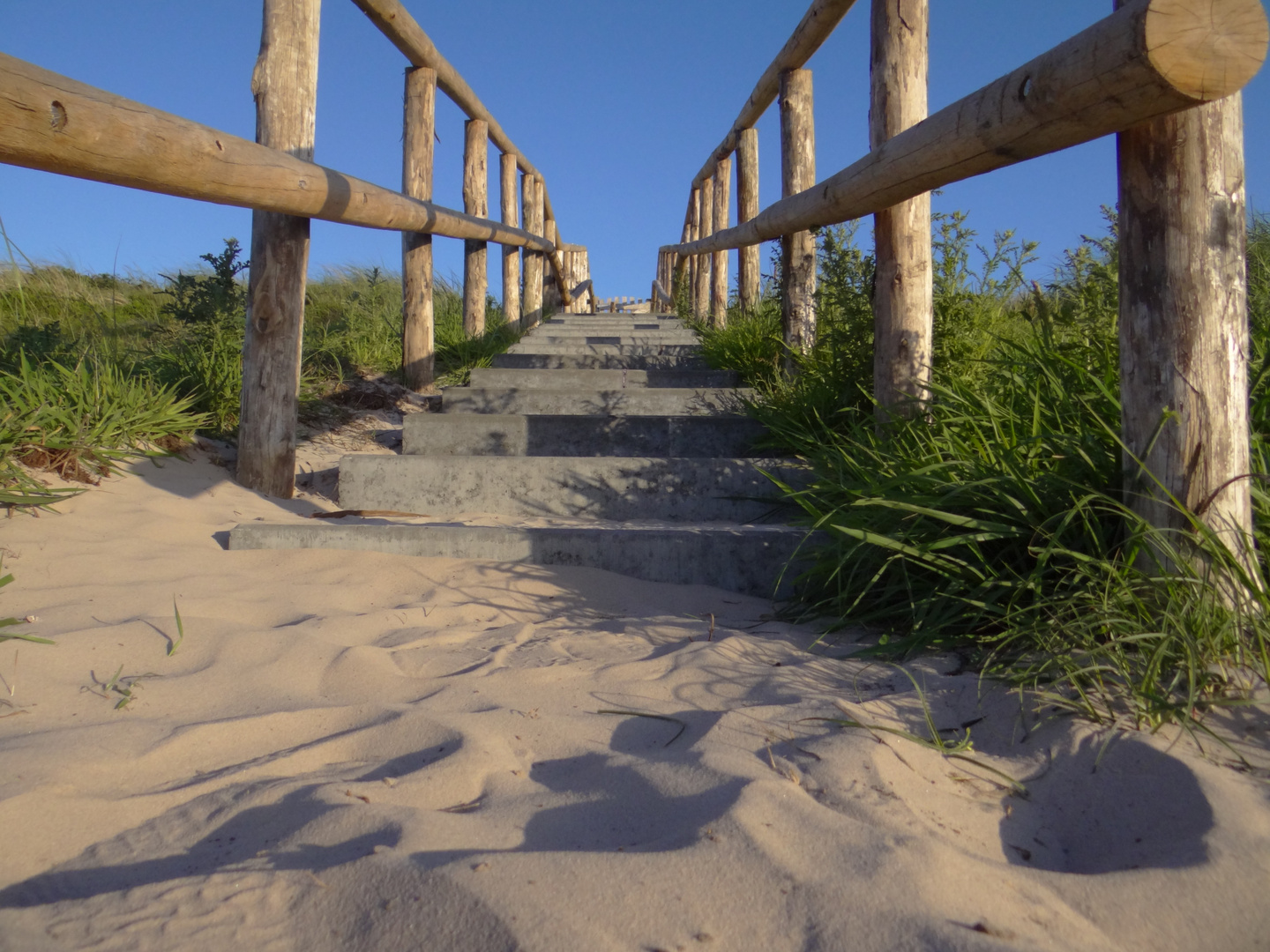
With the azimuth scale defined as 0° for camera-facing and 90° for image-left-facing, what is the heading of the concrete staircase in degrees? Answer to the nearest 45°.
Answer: approximately 0°

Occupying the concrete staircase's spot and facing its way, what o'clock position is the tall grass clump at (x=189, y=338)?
The tall grass clump is roughly at 4 o'clock from the concrete staircase.
